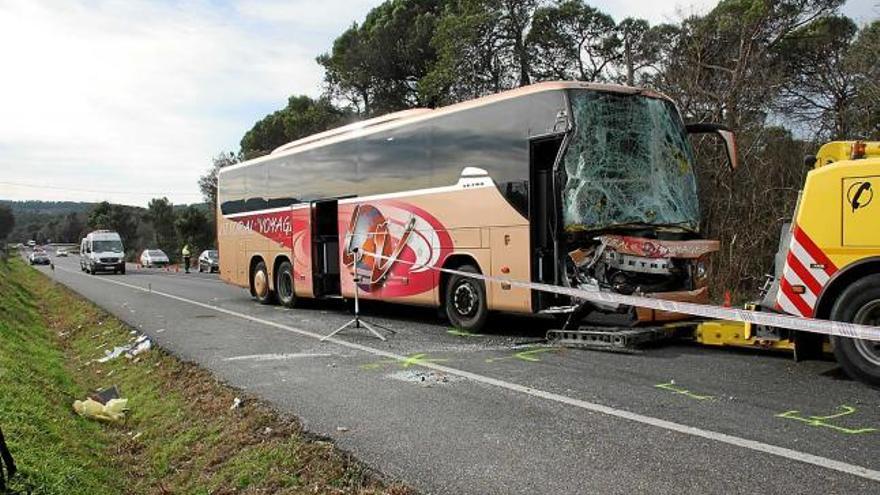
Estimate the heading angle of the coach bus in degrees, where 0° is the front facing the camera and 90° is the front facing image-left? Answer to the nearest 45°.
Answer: approximately 315°

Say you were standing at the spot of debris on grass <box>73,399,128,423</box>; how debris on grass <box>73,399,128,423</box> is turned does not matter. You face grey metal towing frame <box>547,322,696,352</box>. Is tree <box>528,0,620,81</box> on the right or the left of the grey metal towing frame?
left

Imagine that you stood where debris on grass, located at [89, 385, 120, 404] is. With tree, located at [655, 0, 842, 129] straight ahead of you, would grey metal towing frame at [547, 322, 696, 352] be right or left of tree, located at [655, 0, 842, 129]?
right

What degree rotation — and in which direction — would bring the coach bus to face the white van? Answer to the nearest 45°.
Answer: approximately 180°

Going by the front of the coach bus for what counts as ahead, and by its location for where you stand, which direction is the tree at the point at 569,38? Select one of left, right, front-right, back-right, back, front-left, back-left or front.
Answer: back-left

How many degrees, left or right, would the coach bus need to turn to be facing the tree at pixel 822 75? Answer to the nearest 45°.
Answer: approximately 90° to its left

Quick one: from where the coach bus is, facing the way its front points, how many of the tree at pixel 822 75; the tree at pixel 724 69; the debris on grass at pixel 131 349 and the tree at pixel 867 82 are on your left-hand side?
3

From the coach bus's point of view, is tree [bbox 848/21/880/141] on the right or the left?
on its left

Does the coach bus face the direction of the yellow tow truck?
yes

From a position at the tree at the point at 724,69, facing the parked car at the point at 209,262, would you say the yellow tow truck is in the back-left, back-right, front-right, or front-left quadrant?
back-left

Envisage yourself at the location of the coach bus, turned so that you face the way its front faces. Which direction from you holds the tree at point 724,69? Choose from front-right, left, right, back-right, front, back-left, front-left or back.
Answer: left

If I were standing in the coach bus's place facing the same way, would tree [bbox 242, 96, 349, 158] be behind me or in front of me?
behind

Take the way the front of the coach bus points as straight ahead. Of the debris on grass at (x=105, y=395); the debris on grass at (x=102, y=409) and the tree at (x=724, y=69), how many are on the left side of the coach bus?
1

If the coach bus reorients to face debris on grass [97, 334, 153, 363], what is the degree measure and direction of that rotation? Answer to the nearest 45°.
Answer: approximately 135° to its right

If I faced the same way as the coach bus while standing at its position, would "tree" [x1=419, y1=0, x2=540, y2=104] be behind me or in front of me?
behind
